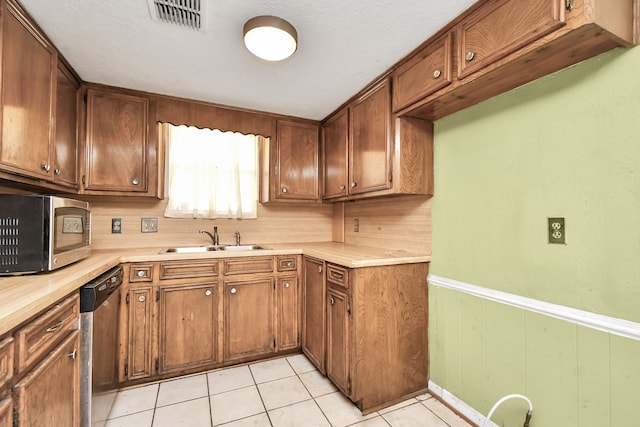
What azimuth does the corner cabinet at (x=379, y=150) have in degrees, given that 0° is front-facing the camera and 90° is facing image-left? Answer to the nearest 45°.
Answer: approximately 45°

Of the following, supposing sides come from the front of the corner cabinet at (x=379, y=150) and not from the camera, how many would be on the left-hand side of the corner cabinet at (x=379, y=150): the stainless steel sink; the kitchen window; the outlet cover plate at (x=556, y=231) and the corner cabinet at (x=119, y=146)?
1

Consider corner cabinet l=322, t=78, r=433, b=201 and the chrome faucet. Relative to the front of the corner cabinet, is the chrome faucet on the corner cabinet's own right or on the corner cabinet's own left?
on the corner cabinet's own right

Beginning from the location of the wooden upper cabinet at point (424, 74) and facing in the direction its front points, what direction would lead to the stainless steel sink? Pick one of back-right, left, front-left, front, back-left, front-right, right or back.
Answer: front-right

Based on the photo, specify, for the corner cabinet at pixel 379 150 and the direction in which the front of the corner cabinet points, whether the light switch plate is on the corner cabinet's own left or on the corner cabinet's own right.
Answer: on the corner cabinet's own right

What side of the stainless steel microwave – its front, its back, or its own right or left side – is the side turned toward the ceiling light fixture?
front

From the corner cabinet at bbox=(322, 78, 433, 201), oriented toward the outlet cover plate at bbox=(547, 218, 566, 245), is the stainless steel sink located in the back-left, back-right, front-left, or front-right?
back-right

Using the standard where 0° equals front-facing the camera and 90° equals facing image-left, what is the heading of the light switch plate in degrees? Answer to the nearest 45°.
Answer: approximately 0°

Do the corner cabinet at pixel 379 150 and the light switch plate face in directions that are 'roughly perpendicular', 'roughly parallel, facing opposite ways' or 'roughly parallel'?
roughly perpendicular

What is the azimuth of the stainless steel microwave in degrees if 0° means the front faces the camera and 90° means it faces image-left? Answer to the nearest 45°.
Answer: approximately 315°

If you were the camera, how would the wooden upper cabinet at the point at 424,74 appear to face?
facing the viewer and to the left of the viewer

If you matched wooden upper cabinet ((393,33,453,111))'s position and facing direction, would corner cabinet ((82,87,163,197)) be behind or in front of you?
in front

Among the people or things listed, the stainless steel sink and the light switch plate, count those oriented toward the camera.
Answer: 2

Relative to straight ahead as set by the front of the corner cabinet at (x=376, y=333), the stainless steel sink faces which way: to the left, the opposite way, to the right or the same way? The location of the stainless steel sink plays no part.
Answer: to the left
